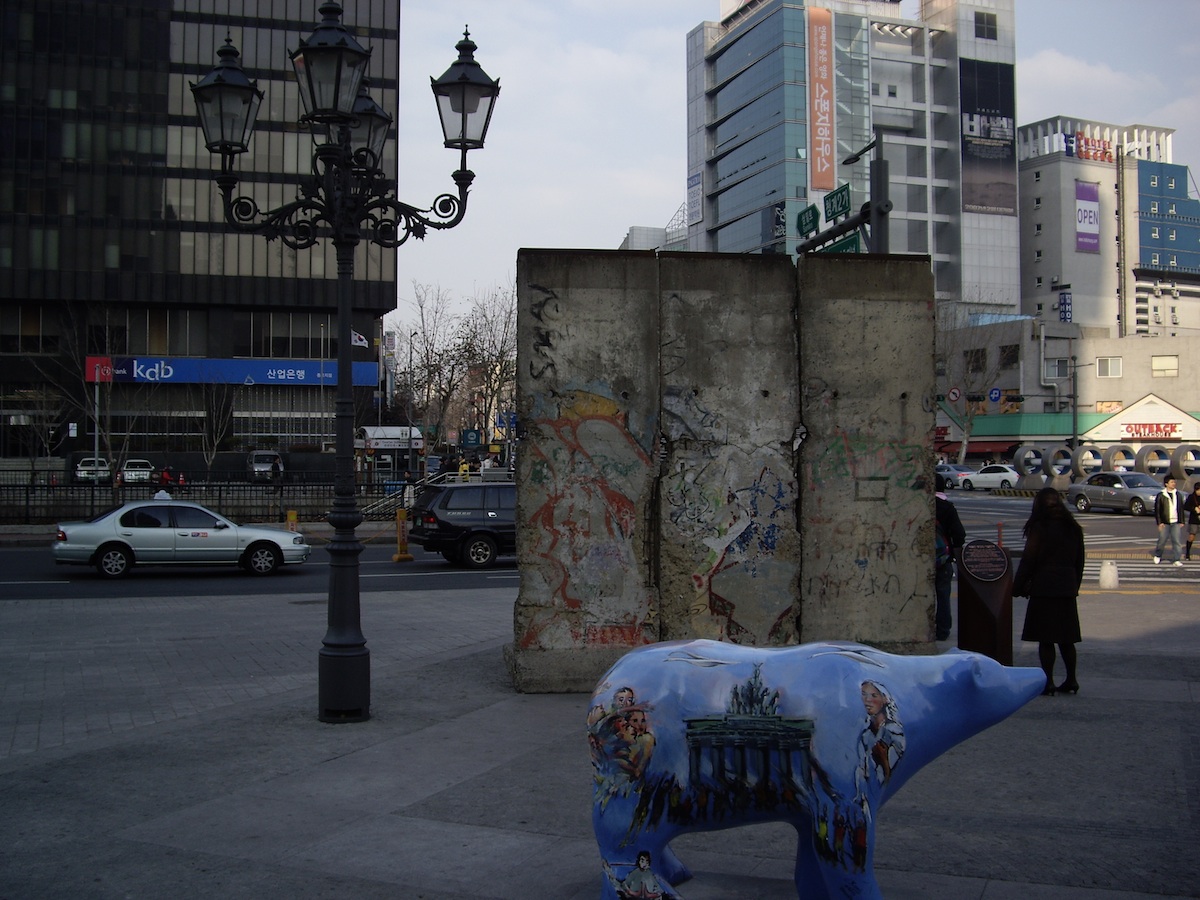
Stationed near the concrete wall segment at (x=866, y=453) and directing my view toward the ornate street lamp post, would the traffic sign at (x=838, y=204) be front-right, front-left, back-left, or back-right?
back-right

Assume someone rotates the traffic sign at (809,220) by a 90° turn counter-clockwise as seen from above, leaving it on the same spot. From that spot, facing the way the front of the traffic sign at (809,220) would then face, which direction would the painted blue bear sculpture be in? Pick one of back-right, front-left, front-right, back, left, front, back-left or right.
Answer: front-right

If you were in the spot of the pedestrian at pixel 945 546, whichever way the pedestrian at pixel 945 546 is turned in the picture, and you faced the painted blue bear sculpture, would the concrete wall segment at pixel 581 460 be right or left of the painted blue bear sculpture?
right

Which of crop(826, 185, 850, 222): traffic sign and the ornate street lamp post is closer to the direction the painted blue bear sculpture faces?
the traffic sign

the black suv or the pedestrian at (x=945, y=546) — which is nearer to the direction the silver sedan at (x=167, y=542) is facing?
the black suv

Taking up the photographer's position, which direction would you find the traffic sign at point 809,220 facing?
facing the viewer and to the left of the viewer

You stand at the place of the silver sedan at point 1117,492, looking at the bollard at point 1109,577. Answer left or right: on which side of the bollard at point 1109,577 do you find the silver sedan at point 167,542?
right

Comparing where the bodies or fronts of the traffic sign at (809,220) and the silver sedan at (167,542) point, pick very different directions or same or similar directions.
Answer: very different directions

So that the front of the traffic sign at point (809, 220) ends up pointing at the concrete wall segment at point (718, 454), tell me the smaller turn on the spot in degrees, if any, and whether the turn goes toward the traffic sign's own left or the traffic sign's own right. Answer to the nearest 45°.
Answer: approximately 45° to the traffic sign's own left

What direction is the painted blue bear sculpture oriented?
to the viewer's right

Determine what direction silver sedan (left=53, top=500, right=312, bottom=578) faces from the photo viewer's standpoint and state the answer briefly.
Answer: facing to the right of the viewer

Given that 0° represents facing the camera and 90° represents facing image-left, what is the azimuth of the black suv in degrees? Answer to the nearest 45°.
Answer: approximately 225°
